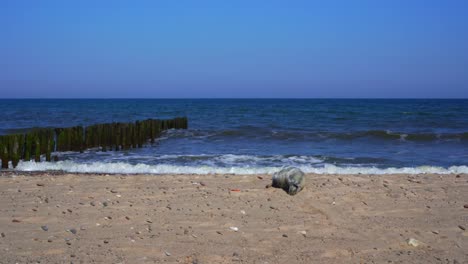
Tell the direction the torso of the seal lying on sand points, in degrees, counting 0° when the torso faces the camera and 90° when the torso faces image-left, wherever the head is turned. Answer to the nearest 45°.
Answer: approximately 315°
